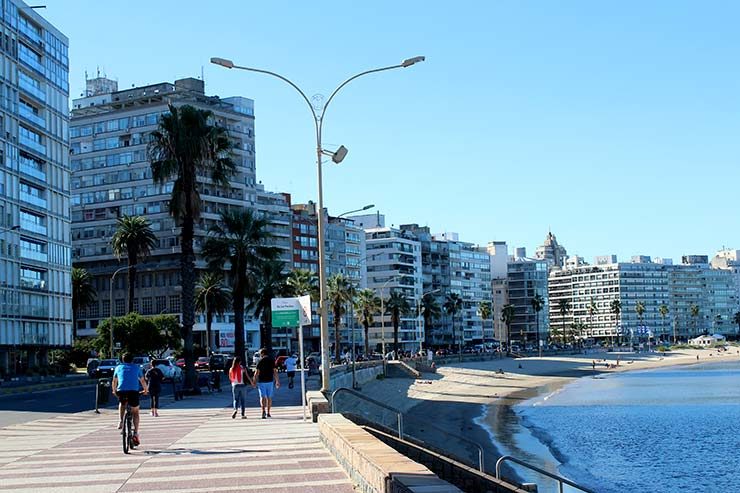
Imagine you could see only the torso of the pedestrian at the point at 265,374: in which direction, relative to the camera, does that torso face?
away from the camera

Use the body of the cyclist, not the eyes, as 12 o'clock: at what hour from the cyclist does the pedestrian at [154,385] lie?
The pedestrian is roughly at 12 o'clock from the cyclist.

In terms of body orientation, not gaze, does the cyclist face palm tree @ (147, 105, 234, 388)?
yes

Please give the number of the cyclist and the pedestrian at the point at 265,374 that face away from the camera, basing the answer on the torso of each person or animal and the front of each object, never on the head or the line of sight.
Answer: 2

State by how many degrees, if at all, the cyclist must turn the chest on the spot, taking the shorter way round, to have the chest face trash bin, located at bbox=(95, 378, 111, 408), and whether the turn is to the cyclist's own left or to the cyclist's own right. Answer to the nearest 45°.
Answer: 0° — they already face it

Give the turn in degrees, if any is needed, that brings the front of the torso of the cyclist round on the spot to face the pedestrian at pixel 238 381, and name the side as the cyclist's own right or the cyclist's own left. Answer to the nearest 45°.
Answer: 0° — they already face them

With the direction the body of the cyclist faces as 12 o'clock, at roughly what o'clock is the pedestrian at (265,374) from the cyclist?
The pedestrian is roughly at 1 o'clock from the cyclist.

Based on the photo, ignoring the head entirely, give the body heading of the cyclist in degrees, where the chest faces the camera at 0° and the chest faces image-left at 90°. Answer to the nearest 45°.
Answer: approximately 180°
